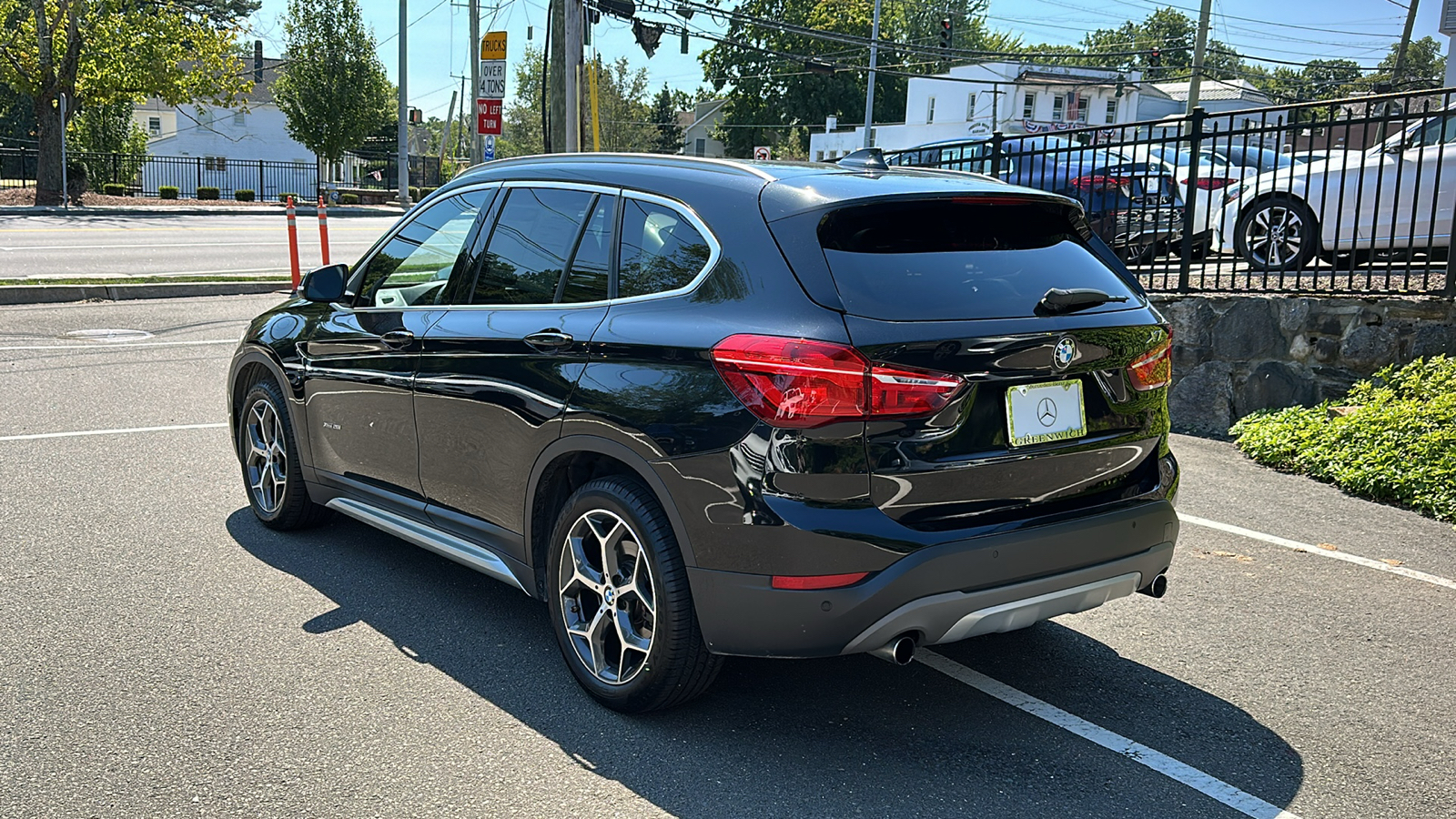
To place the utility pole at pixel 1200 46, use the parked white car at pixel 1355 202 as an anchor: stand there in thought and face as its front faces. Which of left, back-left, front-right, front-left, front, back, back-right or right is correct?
right

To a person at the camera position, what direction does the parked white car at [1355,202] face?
facing to the left of the viewer

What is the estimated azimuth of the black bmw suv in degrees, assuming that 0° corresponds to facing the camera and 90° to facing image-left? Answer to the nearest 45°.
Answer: approximately 135°

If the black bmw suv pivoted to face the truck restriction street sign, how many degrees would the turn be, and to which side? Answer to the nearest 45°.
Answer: approximately 45° to its right

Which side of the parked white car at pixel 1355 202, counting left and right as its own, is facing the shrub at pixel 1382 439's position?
left
